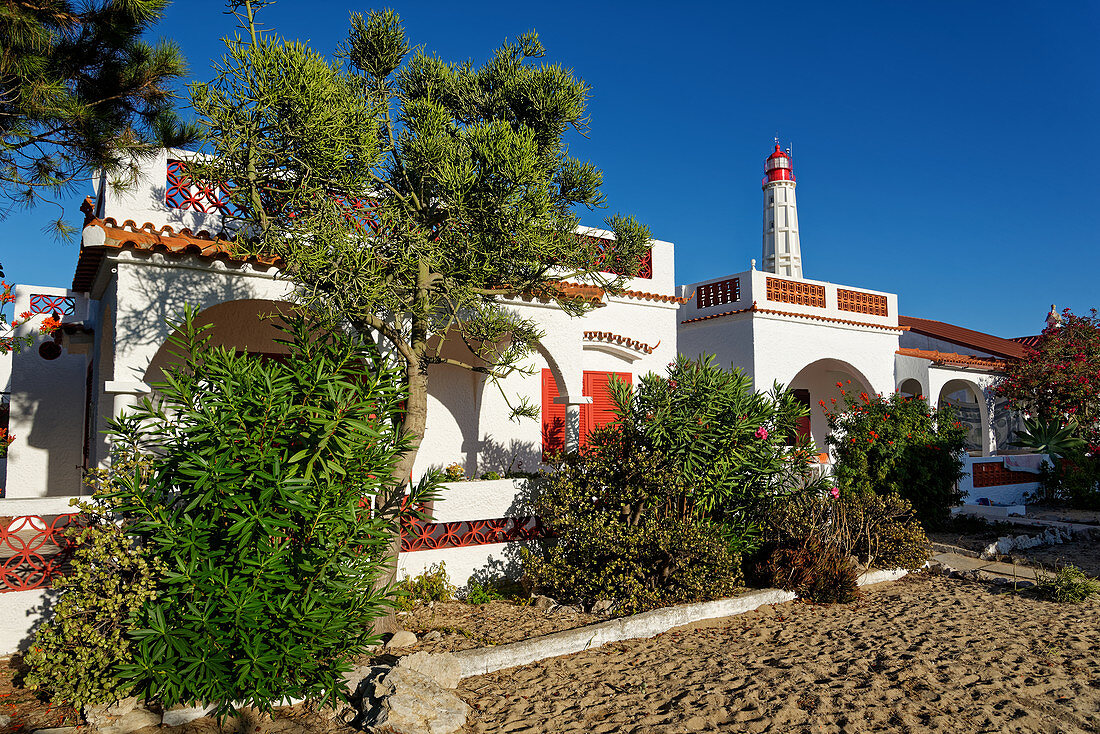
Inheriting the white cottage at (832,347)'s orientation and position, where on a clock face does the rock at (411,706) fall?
The rock is roughly at 2 o'clock from the white cottage.

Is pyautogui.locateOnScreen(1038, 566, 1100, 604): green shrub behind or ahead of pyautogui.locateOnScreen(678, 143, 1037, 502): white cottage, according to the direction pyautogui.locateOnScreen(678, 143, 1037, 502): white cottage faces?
ahead

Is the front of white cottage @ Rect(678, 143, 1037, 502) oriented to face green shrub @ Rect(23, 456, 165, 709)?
no

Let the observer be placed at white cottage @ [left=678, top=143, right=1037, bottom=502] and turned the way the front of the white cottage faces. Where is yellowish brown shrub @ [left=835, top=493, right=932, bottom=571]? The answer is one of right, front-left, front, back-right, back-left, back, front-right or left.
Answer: front-right

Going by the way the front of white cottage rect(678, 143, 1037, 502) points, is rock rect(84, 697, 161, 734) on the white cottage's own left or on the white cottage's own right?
on the white cottage's own right

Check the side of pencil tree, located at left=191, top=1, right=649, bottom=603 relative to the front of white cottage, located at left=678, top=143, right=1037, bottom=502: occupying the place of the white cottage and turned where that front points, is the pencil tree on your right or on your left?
on your right

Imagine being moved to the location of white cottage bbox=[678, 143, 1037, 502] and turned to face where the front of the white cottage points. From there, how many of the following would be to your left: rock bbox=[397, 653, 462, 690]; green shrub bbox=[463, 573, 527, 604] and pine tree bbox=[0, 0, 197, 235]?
0

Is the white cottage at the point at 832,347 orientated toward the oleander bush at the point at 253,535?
no

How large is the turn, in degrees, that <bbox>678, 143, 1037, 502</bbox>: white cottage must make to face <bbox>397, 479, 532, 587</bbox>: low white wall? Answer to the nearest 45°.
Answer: approximately 45° to its right

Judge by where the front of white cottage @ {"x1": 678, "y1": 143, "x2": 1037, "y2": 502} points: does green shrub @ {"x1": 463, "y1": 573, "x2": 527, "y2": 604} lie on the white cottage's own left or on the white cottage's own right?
on the white cottage's own right

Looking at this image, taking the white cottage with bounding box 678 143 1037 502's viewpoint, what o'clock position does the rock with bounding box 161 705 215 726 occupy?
The rock is roughly at 2 o'clock from the white cottage.

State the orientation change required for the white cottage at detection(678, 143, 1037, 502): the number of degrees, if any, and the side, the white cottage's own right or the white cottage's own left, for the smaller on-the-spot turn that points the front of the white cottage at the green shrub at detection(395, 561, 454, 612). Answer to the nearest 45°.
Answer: approximately 45° to the white cottage's own right

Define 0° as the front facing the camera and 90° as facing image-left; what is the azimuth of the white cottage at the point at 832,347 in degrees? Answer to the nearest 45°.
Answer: approximately 315°
